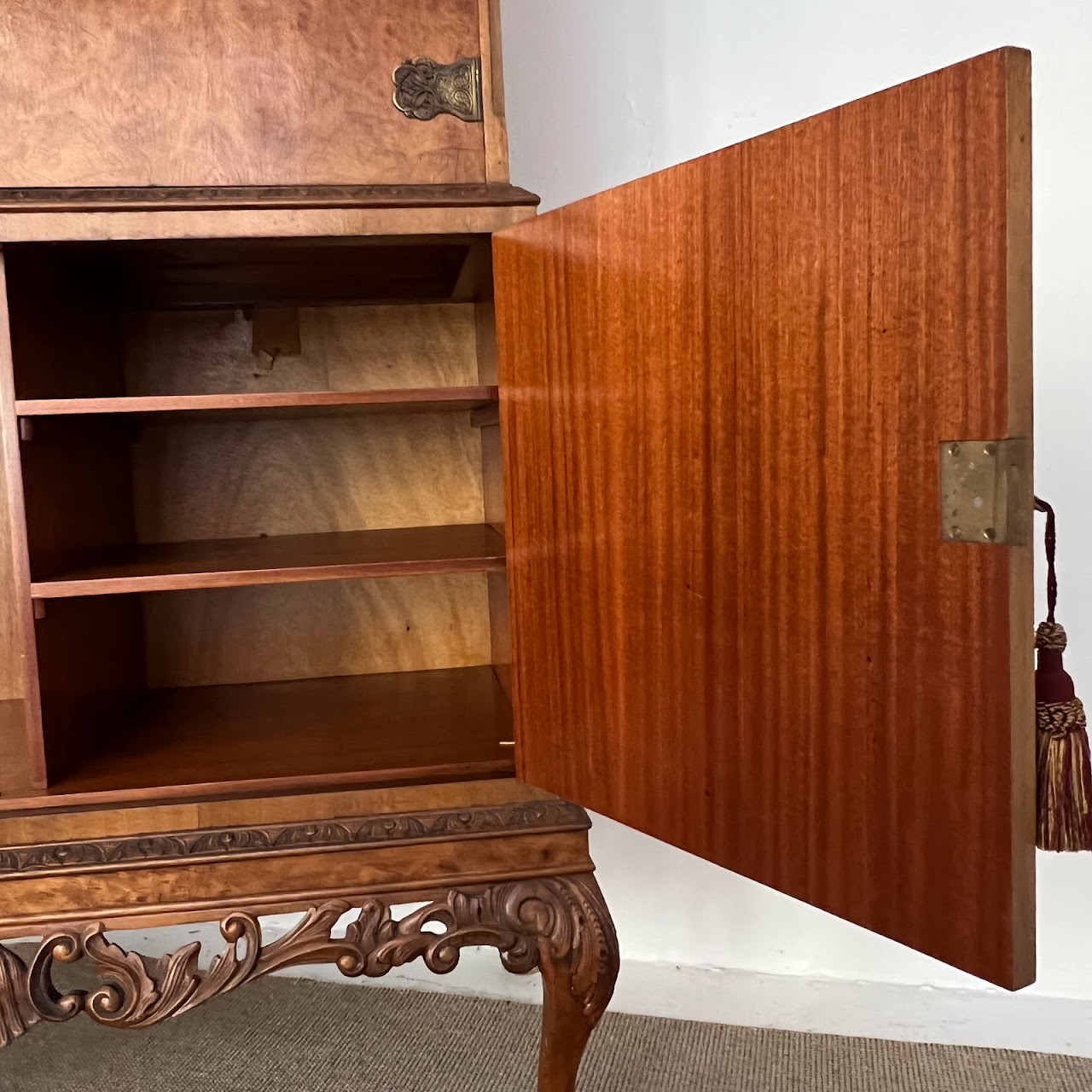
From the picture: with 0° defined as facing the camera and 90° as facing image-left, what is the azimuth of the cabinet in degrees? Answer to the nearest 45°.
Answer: approximately 0°
